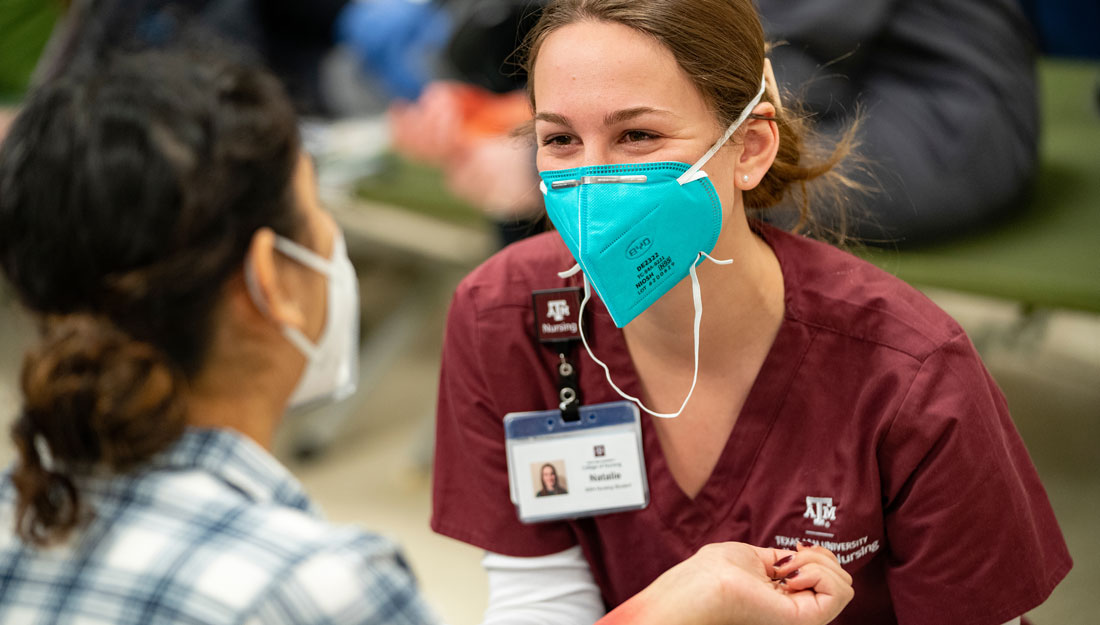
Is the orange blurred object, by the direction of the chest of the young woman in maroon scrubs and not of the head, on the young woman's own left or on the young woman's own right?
on the young woman's own right

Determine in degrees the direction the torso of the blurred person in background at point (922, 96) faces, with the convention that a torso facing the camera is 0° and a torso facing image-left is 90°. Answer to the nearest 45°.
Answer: approximately 90°

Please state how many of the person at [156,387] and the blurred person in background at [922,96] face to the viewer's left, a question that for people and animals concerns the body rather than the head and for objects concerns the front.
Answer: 1

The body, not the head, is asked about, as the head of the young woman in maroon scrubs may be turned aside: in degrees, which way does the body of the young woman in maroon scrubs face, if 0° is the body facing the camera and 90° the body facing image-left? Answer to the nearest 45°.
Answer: approximately 45°

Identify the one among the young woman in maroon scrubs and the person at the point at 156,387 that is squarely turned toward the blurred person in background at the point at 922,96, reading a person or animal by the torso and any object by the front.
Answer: the person

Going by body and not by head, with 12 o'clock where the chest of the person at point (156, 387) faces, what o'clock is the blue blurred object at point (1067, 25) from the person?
The blue blurred object is roughly at 12 o'clock from the person.

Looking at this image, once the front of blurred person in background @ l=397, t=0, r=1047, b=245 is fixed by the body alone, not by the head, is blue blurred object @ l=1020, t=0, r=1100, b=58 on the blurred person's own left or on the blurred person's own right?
on the blurred person's own right

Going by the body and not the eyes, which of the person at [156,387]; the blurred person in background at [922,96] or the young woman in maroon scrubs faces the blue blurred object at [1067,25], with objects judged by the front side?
the person

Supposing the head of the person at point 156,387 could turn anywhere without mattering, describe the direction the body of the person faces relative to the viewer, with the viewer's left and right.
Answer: facing away from the viewer and to the right of the viewer

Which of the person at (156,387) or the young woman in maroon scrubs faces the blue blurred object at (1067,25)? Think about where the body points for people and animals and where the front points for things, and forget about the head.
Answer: the person
